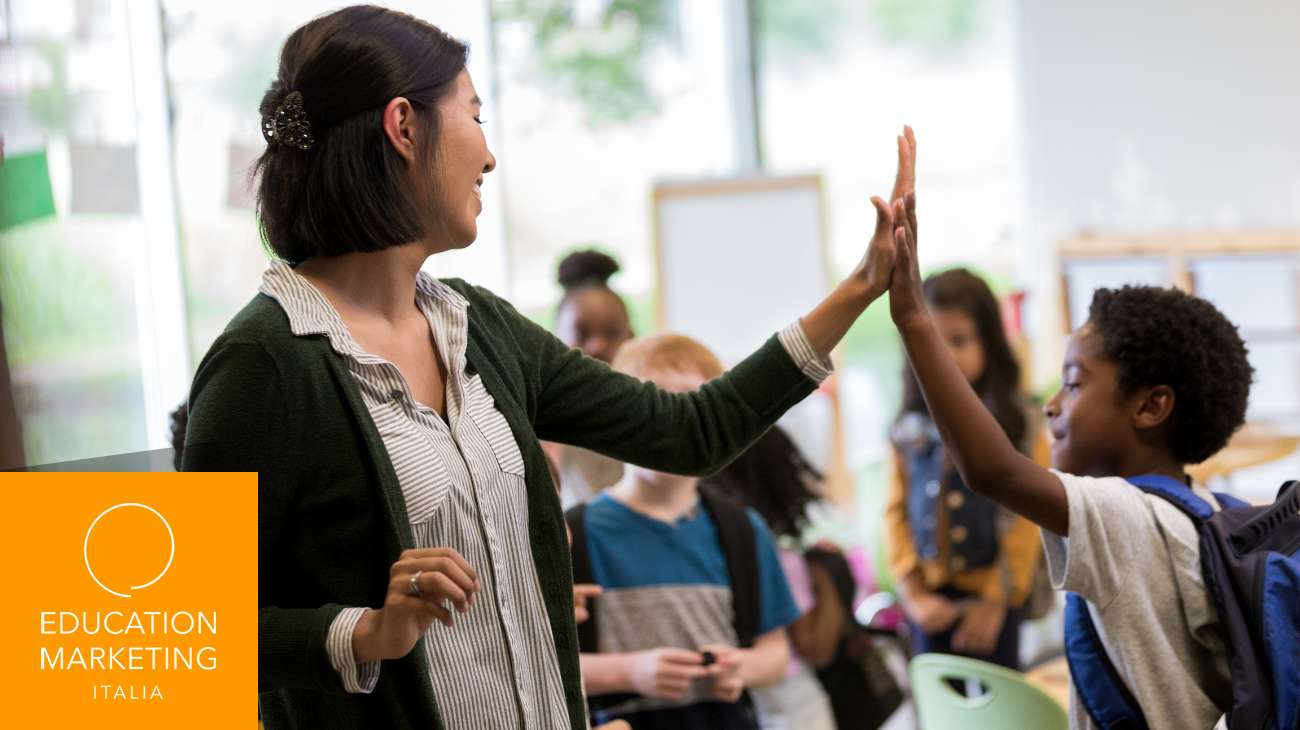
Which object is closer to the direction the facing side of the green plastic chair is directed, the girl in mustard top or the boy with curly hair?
the girl in mustard top

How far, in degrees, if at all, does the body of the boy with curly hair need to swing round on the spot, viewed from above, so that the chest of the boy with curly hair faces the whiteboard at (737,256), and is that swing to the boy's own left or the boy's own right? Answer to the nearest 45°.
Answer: approximately 90° to the boy's own right

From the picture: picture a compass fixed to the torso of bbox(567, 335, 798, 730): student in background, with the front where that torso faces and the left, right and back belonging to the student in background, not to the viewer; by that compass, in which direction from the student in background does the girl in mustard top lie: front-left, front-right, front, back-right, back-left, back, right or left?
back-left

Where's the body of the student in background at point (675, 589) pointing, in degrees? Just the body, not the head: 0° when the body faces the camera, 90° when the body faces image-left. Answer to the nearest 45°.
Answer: approximately 0°

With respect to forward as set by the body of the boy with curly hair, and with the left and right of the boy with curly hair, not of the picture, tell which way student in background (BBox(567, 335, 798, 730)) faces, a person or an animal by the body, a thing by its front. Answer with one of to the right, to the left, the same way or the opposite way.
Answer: to the left

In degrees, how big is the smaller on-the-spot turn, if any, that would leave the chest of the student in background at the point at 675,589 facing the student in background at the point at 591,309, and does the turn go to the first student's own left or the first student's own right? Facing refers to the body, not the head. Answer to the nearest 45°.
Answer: approximately 180°

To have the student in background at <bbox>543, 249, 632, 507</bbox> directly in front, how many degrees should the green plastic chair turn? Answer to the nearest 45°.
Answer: approximately 90° to its left

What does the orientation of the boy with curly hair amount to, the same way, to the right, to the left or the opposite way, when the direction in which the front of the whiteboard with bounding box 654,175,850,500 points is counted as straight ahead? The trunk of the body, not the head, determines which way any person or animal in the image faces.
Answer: to the right

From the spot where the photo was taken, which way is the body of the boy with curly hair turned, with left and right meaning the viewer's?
facing to the left of the viewer

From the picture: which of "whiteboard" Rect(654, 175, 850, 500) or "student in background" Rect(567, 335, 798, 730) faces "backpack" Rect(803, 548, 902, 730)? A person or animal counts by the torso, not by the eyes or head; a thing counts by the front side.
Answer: the whiteboard

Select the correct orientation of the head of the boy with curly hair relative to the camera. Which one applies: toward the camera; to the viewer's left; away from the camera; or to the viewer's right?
to the viewer's left

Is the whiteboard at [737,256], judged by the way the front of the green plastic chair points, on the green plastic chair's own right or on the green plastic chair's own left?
on the green plastic chair's own left

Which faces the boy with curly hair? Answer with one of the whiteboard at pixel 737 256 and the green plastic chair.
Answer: the whiteboard
